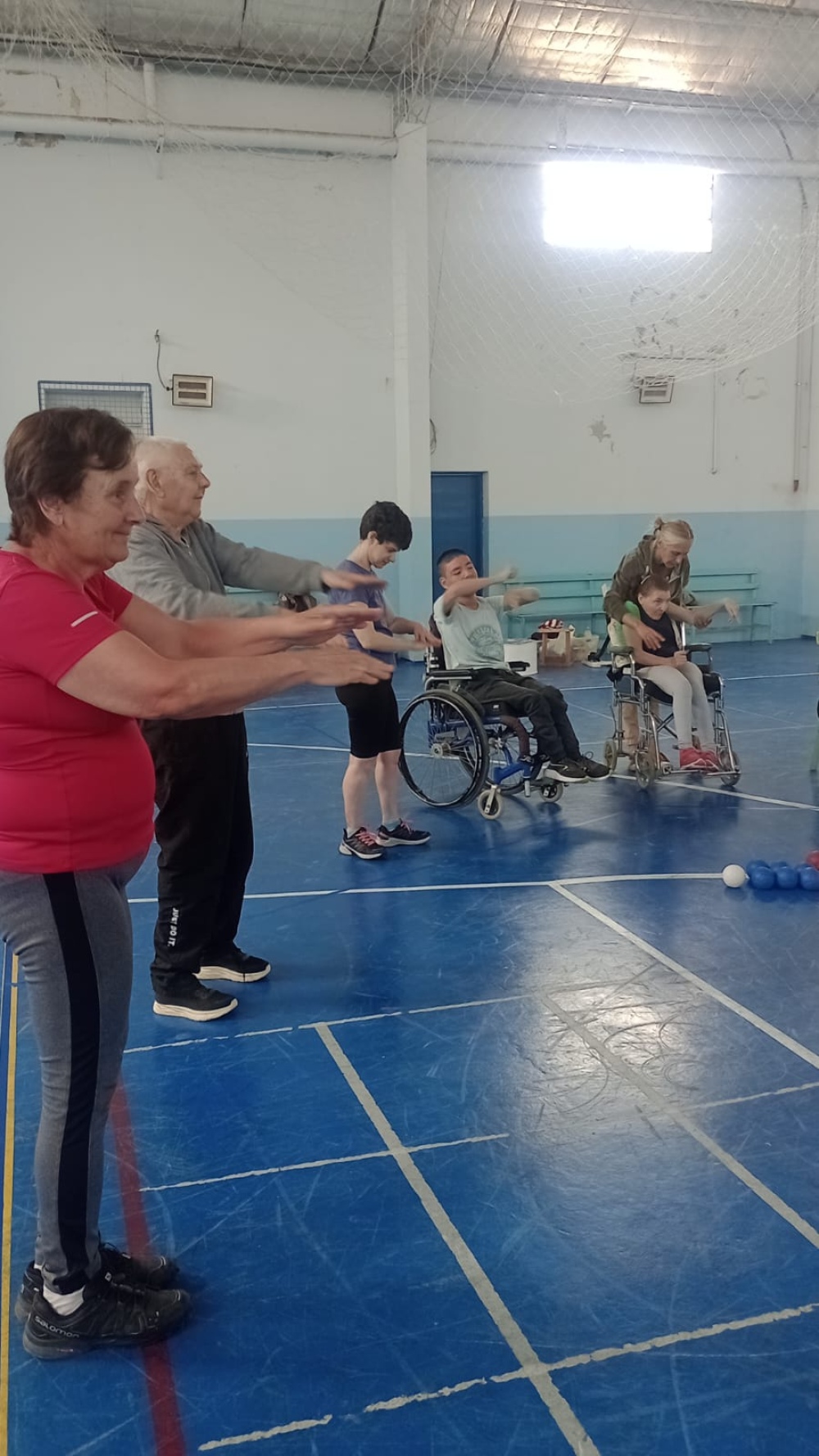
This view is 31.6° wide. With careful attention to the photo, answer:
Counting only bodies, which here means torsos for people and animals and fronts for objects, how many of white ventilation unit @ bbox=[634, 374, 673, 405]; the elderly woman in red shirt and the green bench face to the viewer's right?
1

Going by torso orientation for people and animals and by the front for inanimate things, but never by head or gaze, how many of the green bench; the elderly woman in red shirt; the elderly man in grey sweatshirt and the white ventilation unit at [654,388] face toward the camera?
2

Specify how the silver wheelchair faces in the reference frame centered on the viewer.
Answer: facing the viewer and to the right of the viewer

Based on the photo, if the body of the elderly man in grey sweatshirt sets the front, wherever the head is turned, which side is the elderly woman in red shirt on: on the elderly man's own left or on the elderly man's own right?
on the elderly man's own right

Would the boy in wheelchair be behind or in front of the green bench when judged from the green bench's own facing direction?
in front

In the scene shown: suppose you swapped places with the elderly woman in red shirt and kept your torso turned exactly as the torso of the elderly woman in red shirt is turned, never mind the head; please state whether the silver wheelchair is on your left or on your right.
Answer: on your left

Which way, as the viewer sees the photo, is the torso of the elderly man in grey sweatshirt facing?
to the viewer's right

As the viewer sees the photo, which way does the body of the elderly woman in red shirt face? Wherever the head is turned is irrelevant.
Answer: to the viewer's right

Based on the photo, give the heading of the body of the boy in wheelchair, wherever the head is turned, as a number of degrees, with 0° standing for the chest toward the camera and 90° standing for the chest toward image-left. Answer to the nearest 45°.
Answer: approximately 315°

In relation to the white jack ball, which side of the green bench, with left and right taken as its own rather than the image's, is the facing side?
front

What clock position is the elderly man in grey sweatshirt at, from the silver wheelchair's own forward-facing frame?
The elderly man in grey sweatshirt is roughly at 2 o'clock from the silver wheelchair.
